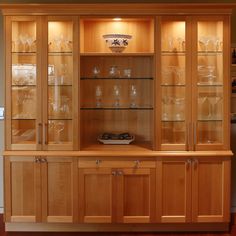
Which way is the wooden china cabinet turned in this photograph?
toward the camera
